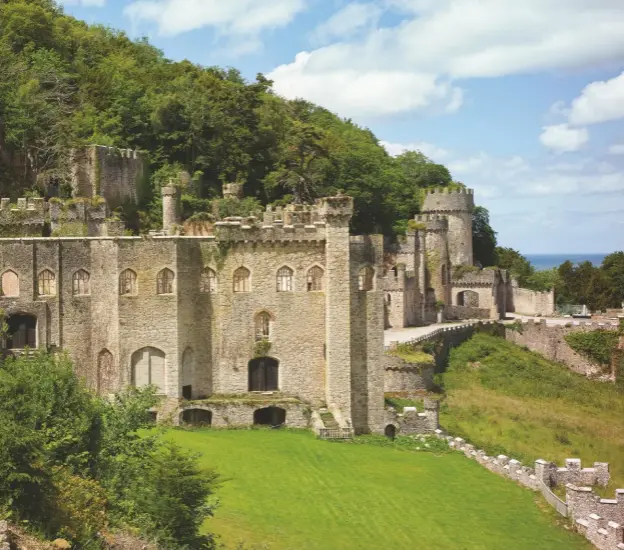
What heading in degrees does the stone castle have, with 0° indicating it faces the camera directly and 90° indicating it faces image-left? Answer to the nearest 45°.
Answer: approximately 0°

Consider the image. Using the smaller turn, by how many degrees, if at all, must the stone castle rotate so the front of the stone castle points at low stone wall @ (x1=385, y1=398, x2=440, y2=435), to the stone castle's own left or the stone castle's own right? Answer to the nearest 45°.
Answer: approximately 90° to the stone castle's own left
